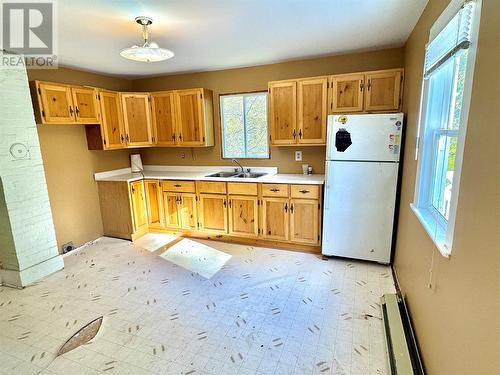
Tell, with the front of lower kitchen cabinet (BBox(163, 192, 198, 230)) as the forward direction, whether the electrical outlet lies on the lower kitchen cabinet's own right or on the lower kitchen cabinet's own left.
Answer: on the lower kitchen cabinet's own left

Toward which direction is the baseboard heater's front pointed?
to the viewer's left

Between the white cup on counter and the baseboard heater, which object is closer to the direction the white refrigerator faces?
the baseboard heater

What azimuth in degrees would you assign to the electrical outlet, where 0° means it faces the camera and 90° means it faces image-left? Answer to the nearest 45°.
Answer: approximately 0°

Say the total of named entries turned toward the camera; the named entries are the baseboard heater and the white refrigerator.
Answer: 1

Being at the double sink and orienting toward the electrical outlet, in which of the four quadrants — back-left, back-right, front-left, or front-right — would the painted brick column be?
back-right

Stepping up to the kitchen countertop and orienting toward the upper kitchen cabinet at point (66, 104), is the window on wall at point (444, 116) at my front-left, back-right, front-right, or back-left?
back-left
